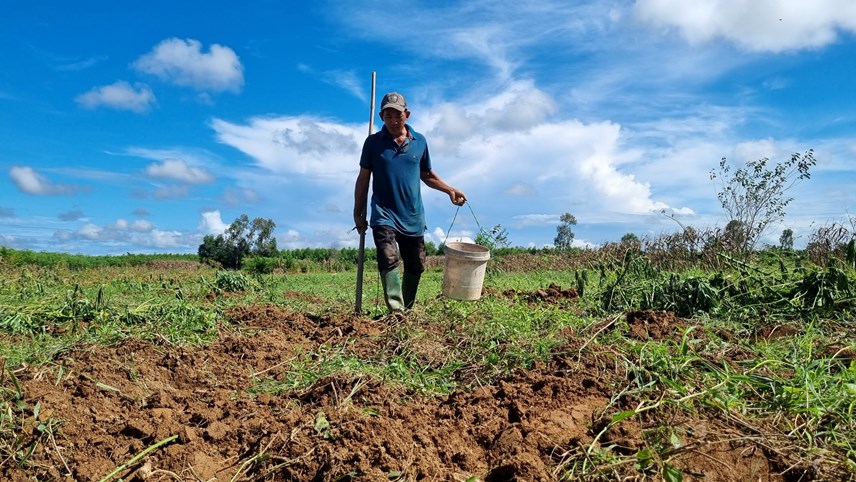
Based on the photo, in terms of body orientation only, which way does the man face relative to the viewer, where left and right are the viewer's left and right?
facing the viewer

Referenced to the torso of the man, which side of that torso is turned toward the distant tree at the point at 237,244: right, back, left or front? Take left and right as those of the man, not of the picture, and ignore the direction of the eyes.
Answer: back
